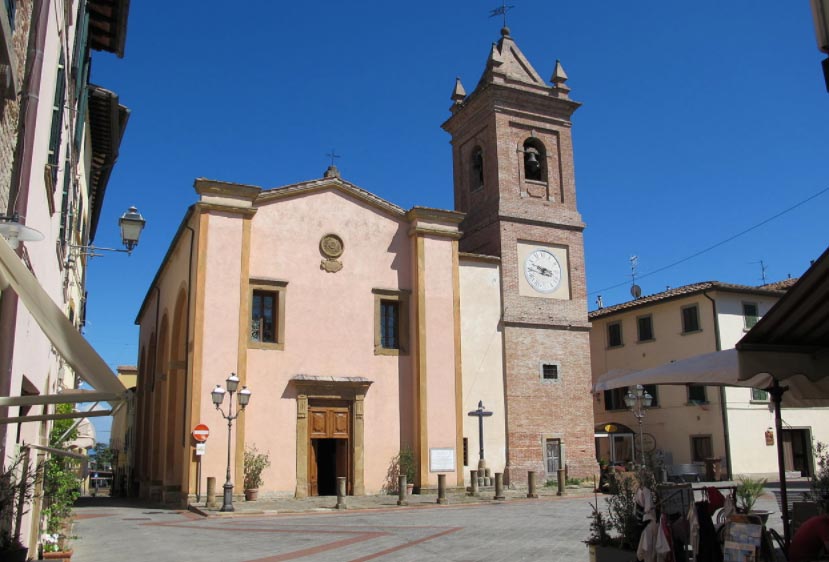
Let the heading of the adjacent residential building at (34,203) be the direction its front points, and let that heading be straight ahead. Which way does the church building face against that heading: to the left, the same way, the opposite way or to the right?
to the right

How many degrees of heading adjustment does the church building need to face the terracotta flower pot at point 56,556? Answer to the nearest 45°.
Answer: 0° — it already faces it

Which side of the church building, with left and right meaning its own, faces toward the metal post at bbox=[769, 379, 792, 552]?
front

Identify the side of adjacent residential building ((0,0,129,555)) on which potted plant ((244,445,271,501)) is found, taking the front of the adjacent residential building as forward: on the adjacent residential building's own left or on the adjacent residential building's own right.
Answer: on the adjacent residential building's own left

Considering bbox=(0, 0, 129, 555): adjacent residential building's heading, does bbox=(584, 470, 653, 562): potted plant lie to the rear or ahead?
ahead

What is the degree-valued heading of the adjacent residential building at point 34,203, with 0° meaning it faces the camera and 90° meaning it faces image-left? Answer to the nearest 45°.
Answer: approximately 270°

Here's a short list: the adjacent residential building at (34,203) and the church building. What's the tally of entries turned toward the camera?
1

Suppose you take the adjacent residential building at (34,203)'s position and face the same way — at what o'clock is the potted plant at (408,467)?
The potted plant is roughly at 10 o'clock from the adjacent residential building.

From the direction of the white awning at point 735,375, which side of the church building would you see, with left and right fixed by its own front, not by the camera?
front

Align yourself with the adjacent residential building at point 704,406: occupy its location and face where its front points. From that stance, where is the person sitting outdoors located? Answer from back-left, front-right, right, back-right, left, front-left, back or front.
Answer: front-left
